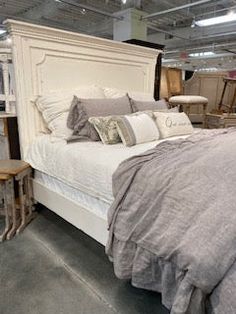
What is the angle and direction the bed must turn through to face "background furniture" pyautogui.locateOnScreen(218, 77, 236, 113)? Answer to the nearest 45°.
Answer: approximately 90° to its left

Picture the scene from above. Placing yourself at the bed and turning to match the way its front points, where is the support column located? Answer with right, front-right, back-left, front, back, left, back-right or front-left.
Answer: back-left

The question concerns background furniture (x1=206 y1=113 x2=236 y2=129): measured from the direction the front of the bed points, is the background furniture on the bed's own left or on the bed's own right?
on the bed's own left

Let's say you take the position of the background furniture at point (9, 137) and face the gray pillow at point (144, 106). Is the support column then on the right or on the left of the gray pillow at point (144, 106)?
left

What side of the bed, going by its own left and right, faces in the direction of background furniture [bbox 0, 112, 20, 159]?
back

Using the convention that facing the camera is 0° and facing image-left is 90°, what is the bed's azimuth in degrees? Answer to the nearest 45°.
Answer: approximately 315°
